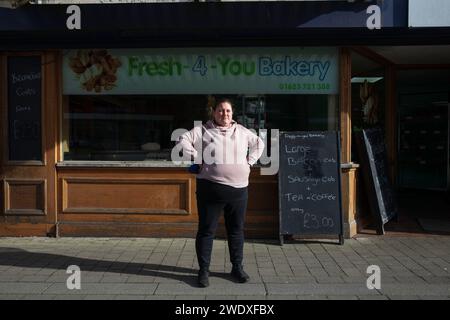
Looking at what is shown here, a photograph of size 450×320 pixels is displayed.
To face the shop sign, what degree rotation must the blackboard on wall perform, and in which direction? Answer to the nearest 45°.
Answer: approximately 90° to its left

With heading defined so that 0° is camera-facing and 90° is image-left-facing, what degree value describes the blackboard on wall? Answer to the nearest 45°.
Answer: approximately 0°

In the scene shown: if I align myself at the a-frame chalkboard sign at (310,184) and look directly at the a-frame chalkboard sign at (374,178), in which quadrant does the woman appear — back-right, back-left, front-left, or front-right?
back-right

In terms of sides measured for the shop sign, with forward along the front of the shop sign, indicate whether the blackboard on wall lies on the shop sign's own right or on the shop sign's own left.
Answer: on the shop sign's own right

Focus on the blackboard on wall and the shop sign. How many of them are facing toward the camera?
2

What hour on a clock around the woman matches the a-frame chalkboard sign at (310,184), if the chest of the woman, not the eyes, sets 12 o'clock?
The a-frame chalkboard sign is roughly at 7 o'clock from the woman.

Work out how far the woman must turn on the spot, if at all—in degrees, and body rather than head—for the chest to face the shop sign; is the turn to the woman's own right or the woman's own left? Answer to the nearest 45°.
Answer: approximately 180°
